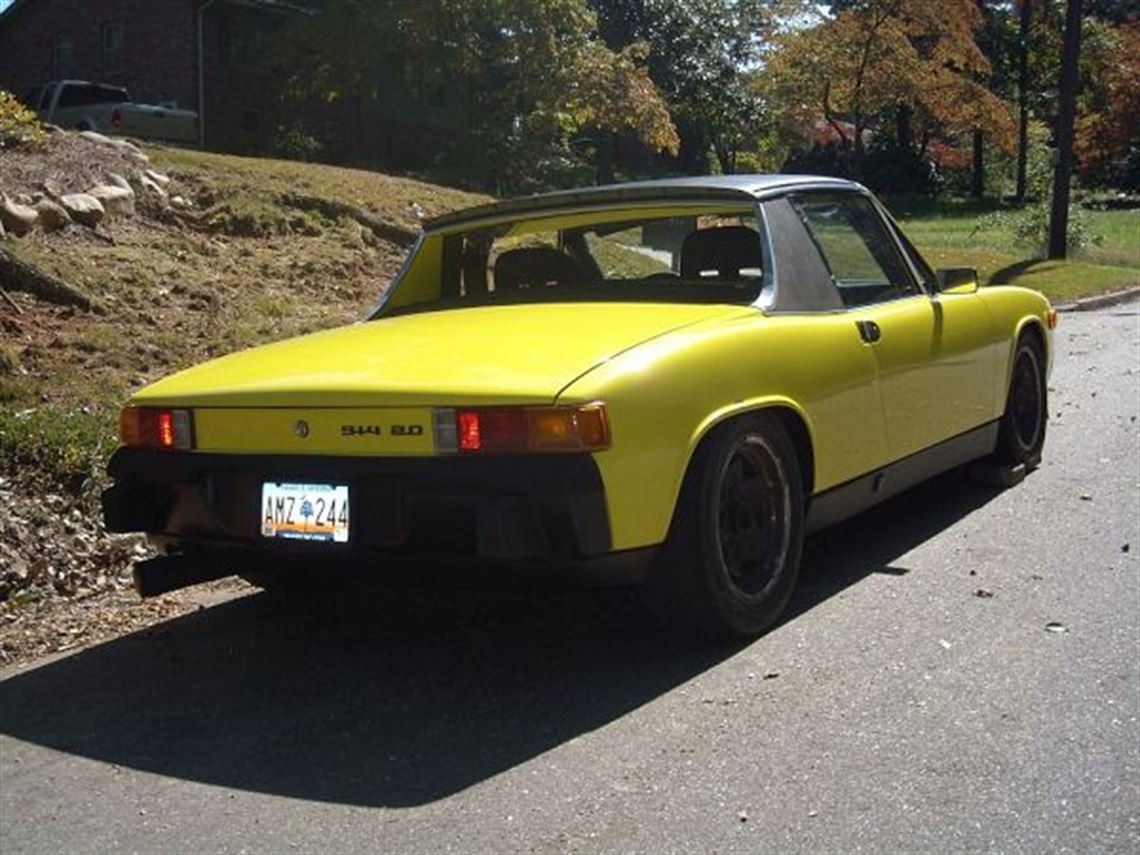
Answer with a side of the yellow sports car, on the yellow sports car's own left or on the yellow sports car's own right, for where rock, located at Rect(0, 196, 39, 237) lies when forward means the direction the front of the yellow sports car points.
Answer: on the yellow sports car's own left

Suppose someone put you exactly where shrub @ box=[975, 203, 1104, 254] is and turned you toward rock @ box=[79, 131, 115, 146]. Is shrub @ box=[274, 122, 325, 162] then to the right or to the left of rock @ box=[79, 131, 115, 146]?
right

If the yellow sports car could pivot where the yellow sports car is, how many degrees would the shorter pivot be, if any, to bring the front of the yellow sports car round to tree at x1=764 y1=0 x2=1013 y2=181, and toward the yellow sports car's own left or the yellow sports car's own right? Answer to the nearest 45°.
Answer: approximately 45° to the yellow sports car's own left

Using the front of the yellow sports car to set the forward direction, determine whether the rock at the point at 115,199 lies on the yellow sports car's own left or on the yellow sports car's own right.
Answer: on the yellow sports car's own left

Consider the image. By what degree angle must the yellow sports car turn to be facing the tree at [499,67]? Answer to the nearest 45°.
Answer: approximately 45° to its left

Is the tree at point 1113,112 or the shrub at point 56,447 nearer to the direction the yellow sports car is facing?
the tree

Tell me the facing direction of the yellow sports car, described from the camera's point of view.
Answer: facing away from the viewer and to the right of the viewer

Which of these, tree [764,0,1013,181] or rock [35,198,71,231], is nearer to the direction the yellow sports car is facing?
the tree

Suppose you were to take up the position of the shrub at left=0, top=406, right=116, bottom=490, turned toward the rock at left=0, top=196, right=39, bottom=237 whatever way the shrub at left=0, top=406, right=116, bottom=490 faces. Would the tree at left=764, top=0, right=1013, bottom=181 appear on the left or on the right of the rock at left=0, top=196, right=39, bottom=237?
right

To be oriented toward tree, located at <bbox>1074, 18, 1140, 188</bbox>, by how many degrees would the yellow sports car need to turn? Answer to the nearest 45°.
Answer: approximately 45° to its left

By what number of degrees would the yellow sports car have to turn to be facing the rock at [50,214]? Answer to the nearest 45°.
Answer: approximately 90° to its left
